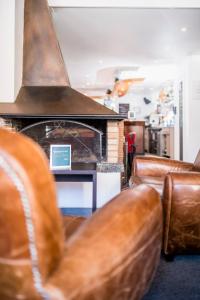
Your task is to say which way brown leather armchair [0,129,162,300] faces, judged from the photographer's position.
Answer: facing away from the viewer and to the right of the viewer

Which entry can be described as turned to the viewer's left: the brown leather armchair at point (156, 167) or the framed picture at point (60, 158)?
the brown leather armchair

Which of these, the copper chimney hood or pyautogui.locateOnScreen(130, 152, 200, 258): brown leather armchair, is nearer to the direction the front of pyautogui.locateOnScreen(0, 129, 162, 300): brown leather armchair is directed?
the brown leather armchair

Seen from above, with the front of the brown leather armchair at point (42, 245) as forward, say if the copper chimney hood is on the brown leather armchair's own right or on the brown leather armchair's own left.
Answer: on the brown leather armchair's own left

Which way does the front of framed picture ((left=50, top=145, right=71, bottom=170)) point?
toward the camera

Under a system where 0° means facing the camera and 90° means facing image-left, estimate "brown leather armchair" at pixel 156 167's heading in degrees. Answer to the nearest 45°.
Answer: approximately 90°

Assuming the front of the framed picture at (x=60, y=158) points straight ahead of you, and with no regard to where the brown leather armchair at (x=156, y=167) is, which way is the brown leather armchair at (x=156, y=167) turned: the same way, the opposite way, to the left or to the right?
to the right

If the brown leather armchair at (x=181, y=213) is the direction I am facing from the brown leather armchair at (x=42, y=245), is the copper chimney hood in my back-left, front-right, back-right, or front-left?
front-left

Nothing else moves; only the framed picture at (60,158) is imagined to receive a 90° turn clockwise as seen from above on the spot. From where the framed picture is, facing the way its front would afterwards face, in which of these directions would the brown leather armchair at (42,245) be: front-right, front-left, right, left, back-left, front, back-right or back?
left

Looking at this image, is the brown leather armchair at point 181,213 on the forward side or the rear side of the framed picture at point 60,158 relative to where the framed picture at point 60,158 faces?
on the forward side

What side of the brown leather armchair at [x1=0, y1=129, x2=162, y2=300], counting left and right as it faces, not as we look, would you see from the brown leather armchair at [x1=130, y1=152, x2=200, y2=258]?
front
